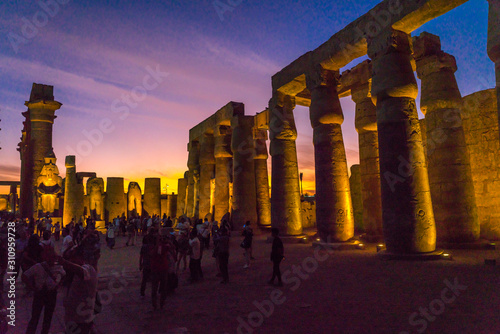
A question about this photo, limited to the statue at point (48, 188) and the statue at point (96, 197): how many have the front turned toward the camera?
2

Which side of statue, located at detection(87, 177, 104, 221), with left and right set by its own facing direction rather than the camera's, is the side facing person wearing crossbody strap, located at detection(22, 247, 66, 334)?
front

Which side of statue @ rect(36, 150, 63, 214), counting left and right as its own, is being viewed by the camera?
front

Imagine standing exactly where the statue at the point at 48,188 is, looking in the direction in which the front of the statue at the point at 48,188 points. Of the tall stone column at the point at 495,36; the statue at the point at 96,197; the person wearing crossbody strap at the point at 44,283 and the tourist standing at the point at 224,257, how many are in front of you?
3

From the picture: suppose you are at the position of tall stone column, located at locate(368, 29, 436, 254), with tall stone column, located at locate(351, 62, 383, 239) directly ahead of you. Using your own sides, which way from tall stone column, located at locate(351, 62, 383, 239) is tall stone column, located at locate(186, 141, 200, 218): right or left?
left

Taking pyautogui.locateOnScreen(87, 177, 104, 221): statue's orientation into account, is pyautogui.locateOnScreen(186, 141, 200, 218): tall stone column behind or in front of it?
in front

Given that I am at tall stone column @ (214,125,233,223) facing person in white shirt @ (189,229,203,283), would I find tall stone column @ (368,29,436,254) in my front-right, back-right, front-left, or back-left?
front-left

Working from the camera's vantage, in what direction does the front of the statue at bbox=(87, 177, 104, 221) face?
facing the viewer

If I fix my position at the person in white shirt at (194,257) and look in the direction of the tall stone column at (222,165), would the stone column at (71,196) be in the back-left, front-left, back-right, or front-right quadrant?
front-left

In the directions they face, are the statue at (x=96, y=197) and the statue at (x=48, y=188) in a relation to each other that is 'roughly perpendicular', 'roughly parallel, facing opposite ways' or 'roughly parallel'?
roughly parallel
